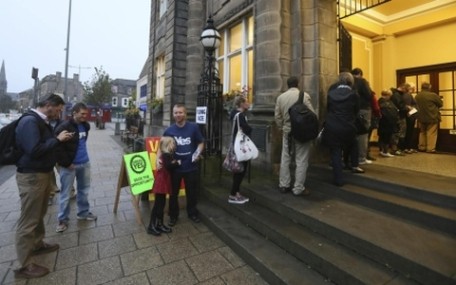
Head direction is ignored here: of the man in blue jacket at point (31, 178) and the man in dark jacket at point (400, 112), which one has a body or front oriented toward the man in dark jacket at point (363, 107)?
the man in blue jacket

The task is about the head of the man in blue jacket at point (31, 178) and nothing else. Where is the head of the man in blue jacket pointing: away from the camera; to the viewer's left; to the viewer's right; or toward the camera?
to the viewer's right

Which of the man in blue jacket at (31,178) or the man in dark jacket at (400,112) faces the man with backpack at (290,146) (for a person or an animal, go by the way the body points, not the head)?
the man in blue jacket

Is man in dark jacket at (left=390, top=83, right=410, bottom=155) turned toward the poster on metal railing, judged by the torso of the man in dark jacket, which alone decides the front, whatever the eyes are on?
no

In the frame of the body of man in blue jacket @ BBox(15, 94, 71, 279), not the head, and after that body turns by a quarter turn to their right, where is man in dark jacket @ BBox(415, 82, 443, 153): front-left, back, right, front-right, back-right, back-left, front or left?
left

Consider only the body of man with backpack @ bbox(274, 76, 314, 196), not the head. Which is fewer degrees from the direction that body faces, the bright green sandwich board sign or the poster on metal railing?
the poster on metal railing

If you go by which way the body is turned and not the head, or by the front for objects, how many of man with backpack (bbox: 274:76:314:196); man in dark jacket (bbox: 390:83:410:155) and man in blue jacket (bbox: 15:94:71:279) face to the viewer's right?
2

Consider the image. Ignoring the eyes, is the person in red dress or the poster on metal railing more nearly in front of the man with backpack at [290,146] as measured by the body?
the poster on metal railing

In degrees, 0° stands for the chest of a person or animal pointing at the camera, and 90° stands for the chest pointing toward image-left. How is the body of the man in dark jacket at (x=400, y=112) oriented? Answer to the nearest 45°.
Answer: approximately 270°

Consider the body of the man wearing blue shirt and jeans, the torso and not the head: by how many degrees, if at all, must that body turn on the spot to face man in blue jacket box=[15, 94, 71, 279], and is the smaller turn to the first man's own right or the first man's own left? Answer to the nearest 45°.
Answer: approximately 45° to the first man's own right

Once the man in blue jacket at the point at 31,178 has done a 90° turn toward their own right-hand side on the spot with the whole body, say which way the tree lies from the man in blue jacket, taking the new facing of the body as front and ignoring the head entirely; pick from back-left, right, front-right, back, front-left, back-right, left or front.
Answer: back

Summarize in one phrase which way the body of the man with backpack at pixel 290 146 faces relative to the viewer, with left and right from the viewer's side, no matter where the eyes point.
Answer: facing away from the viewer

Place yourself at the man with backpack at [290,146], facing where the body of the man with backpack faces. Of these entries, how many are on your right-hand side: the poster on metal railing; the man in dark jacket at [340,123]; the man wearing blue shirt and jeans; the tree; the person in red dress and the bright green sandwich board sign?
1

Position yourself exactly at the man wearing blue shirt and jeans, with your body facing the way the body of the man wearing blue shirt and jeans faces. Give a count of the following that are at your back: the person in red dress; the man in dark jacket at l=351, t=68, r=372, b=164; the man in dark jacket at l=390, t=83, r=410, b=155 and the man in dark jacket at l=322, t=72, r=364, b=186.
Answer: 0

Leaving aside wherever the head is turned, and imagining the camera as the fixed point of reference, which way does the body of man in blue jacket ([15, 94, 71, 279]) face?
to the viewer's right
